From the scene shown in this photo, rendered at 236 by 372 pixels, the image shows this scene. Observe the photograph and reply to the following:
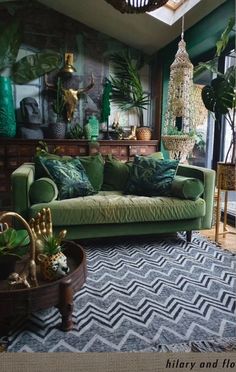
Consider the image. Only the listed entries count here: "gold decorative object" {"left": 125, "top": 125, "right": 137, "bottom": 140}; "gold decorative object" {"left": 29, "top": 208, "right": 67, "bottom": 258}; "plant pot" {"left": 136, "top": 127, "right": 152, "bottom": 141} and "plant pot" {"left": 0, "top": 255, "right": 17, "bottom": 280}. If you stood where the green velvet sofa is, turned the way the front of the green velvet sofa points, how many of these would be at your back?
2

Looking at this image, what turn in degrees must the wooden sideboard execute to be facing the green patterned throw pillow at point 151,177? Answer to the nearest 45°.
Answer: approximately 45° to its left

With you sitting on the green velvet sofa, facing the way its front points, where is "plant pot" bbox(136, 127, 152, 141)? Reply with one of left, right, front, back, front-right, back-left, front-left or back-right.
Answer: back

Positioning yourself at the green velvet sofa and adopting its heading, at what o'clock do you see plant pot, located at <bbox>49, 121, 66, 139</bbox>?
The plant pot is roughly at 5 o'clock from the green velvet sofa.

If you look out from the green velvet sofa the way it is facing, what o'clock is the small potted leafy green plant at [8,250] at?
The small potted leafy green plant is roughly at 1 o'clock from the green velvet sofa.

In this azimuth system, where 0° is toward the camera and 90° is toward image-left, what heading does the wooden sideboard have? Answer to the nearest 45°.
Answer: approximately 0°

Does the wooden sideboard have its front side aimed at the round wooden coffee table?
yes

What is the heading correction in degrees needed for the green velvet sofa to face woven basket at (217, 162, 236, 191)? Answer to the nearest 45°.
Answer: approximately 90° to its left

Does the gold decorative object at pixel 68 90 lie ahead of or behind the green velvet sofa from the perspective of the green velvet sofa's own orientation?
behind

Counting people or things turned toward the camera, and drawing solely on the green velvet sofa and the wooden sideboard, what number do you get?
2

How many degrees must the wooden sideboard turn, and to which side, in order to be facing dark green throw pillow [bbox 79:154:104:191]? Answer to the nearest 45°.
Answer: approximately 45° to its left
